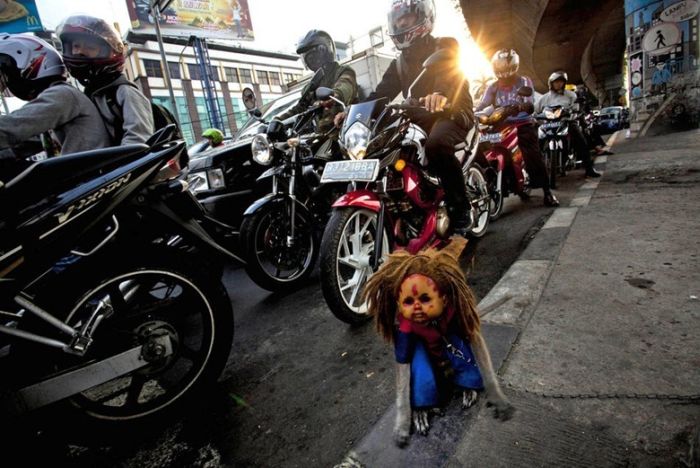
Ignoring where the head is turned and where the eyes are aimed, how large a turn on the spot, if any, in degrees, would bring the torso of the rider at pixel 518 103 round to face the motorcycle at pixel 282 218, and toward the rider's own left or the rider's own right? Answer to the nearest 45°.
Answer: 0° — they already face it

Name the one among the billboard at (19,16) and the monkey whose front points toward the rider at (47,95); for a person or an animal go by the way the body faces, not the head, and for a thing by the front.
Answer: the billboard

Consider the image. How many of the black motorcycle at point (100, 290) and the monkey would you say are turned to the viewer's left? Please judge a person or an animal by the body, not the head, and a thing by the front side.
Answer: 1

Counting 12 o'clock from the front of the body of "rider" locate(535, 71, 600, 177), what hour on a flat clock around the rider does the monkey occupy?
The monkey is roughly at 12 o'clock from the rider.

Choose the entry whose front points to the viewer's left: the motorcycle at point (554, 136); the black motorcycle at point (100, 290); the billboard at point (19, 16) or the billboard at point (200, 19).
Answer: the black motorcycle

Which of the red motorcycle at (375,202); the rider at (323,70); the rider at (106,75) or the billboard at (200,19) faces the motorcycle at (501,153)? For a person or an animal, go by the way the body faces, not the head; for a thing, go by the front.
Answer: the billboard

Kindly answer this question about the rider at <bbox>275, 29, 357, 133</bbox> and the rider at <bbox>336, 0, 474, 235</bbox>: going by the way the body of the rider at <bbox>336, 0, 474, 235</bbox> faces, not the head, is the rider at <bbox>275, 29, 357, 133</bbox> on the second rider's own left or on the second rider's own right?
on the second rider's own right
